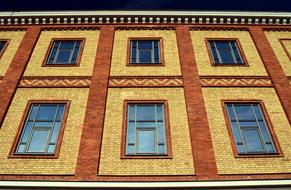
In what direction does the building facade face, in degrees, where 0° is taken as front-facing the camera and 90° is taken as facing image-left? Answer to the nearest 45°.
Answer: approximately 0°
